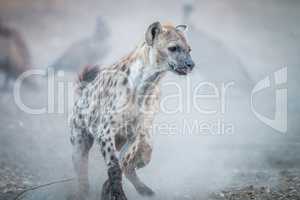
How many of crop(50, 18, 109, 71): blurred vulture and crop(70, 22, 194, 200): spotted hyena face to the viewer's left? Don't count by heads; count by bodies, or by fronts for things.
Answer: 0

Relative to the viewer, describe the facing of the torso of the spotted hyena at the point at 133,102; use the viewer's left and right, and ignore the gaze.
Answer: facing the viewer and to the right of the viewer

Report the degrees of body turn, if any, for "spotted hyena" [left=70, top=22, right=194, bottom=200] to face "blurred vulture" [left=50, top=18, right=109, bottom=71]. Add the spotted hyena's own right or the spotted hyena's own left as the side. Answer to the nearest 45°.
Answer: approximately 135° to the spotted hyena's own left

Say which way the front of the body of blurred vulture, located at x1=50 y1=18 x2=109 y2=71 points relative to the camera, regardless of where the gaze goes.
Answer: to the viewer's right

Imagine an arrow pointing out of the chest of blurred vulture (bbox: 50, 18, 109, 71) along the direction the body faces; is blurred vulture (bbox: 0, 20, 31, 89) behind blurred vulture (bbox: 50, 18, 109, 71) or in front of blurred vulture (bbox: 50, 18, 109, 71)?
behind

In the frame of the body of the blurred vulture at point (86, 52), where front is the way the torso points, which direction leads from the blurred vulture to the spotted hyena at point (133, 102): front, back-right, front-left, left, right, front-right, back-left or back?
right
